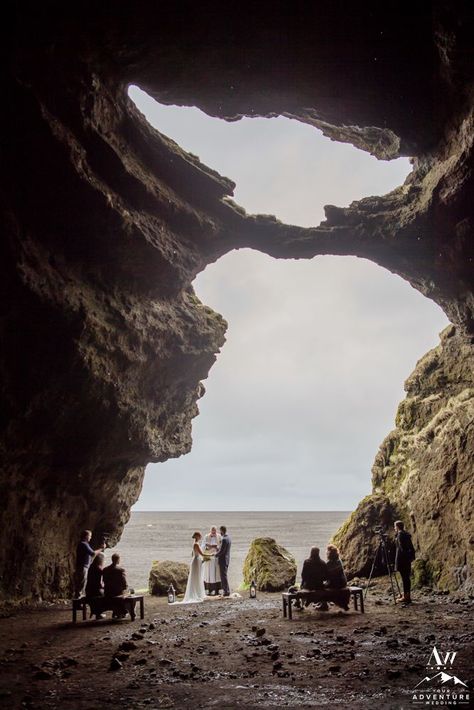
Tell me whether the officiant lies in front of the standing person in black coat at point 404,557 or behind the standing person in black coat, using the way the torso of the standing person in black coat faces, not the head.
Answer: in front

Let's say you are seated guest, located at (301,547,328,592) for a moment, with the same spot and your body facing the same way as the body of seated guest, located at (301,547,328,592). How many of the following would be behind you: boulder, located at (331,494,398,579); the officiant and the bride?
0

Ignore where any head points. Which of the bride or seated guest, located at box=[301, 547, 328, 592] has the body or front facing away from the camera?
the seated guest

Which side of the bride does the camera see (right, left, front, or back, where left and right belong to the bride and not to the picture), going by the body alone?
right

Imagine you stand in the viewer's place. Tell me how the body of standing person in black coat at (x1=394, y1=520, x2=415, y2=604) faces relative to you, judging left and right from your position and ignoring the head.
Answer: facing to the left of the viewer

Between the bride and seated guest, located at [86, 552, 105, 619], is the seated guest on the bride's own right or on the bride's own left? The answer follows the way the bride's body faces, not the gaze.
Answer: on the bride's own right

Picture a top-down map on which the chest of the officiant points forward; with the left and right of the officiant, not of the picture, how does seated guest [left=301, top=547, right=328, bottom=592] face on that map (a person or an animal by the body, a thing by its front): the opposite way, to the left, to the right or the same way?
the opposite way

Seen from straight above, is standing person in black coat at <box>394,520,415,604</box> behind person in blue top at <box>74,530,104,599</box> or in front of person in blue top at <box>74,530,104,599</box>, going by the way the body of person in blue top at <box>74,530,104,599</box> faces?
in front

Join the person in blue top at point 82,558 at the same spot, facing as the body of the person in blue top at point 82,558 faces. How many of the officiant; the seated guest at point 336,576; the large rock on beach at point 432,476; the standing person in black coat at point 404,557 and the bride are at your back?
0

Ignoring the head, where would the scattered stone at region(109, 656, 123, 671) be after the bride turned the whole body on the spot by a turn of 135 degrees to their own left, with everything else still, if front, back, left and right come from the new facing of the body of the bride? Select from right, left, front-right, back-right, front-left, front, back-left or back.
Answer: back-left

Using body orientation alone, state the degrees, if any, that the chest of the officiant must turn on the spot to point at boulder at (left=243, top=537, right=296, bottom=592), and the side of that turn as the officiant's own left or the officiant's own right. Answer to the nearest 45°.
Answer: approximately 135° to the officiant's own left

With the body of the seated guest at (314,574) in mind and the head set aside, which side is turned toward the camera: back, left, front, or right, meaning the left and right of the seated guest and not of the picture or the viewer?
back

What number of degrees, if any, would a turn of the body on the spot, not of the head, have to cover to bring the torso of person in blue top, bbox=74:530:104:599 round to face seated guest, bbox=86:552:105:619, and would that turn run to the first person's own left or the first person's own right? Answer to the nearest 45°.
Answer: approximately 90° to the first person's own right

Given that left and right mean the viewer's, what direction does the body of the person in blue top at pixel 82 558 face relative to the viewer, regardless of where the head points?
facing to the right of the viewer

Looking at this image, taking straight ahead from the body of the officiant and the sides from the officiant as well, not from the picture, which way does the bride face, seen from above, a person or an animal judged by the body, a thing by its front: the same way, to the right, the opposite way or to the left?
to the left

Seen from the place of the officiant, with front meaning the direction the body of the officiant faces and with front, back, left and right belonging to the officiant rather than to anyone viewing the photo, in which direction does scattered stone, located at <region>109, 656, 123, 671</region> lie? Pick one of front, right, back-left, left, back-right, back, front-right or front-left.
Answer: front

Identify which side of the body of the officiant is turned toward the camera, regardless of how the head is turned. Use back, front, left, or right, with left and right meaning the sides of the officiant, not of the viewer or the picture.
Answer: front

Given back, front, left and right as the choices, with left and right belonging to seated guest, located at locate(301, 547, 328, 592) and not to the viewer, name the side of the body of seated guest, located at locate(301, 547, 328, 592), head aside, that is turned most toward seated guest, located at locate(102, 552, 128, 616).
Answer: left

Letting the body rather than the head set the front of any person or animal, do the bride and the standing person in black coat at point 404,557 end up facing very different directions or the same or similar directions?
very different directions
